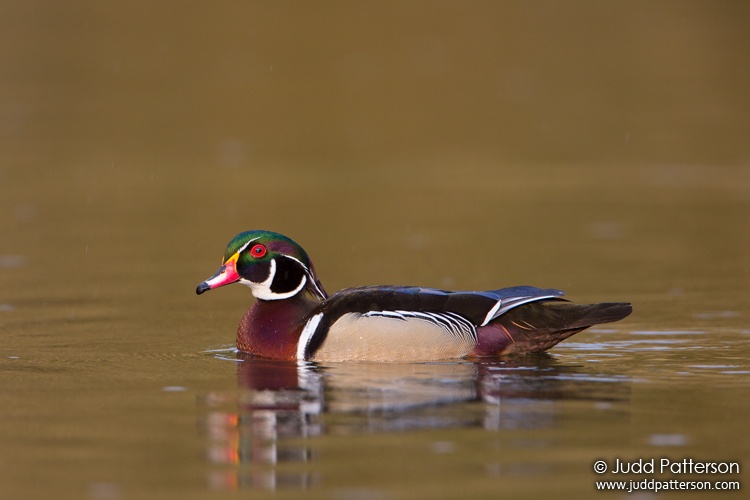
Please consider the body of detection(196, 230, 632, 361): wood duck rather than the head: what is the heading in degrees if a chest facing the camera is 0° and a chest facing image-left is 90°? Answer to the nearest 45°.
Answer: approximately 90°
